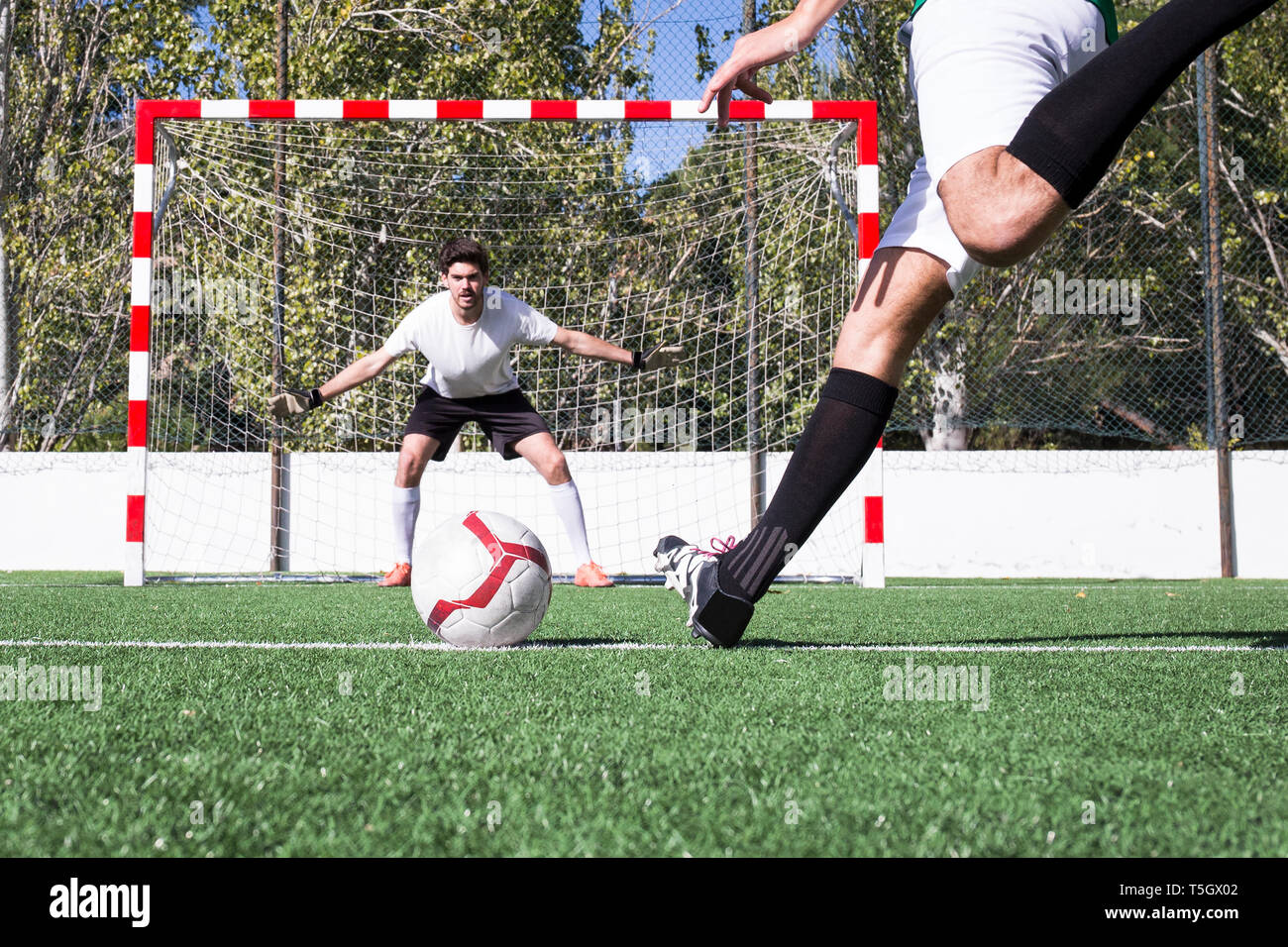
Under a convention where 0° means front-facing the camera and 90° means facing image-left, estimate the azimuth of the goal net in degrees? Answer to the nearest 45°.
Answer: approximately 0°

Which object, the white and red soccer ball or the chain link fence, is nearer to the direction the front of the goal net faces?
the white and red soccer ball

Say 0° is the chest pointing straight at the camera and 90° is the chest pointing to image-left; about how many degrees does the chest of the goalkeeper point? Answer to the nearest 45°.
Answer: approximately 0°

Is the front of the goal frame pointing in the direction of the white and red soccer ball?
yes

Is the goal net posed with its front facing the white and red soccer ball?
yes

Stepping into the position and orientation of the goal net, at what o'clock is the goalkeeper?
The goalkeeper is roughly at 12 o'clock from the goal net.
